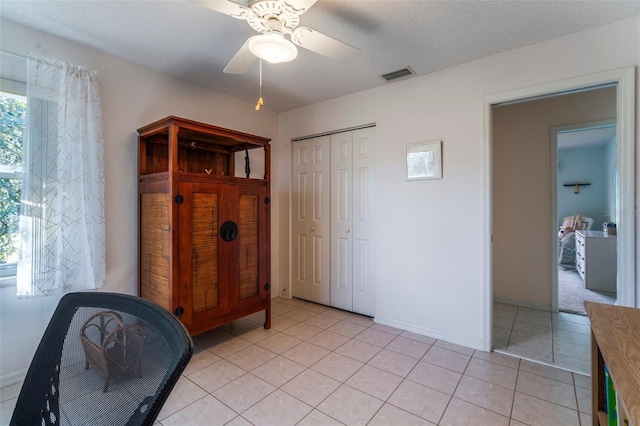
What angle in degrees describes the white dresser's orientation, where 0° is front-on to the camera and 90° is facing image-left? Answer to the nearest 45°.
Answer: approximately 90°

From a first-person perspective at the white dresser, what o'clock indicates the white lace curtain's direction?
The white lace curtain is roughly at 10 o'clock from the white dresser.

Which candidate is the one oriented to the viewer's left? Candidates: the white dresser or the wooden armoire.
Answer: the white dresser

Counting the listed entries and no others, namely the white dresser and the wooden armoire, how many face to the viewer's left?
1

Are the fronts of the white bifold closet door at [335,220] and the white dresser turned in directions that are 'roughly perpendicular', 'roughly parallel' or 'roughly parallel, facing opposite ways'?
roughly perpendicular

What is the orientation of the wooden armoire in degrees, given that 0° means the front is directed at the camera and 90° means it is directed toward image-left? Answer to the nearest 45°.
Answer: approximately 315°

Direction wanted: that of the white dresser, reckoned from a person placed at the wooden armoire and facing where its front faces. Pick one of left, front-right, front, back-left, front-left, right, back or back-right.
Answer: front-left

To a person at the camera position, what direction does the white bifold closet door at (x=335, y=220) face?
facing the viewer and to the left of the viewer

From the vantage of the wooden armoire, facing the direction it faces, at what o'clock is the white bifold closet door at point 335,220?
The white bifold closet door is roughly at 10 o'clock from the wooden armoire.

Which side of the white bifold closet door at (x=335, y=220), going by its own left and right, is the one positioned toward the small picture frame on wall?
left

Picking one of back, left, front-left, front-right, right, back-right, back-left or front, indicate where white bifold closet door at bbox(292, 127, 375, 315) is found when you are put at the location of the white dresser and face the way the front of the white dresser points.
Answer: front-left

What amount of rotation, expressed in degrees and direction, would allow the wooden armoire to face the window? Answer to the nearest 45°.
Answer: approximately 135° to its right
